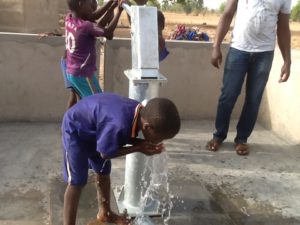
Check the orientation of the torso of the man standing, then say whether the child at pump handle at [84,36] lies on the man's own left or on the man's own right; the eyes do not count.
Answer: on the man's own right

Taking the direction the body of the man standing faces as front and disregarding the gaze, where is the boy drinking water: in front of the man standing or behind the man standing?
in front

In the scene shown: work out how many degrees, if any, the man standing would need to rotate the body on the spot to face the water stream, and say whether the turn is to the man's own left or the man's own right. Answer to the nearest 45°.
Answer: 0° — they already face it

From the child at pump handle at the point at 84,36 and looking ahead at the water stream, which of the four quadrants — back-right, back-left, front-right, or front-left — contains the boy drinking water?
front-right

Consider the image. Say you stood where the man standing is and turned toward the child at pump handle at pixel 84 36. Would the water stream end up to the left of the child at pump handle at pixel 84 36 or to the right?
left

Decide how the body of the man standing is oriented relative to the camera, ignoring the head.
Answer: toward the camera

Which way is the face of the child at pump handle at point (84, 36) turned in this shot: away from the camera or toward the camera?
away from the camera

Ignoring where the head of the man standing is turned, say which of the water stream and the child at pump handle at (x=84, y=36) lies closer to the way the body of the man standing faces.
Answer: the water stream

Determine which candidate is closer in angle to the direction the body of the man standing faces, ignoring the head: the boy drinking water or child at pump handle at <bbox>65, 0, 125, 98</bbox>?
the boy drinking water
